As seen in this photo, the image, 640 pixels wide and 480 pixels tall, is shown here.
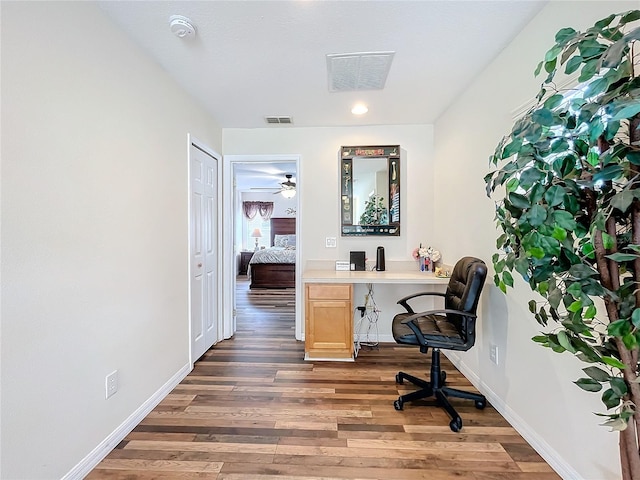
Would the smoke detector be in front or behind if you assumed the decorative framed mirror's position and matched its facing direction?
in front

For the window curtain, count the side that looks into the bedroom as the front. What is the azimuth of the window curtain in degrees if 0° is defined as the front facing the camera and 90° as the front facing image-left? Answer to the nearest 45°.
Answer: approximately 0°

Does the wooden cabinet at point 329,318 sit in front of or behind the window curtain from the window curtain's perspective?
in front

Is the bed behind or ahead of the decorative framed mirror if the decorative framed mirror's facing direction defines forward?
behind

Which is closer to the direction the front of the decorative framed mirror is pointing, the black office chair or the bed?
the black office chair

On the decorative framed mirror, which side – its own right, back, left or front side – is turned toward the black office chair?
front

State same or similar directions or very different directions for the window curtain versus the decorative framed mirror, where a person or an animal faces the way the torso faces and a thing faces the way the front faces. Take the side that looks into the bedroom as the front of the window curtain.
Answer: same or similar directions

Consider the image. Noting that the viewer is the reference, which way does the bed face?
facing the viewer

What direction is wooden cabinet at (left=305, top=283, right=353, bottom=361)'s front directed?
toward the camera

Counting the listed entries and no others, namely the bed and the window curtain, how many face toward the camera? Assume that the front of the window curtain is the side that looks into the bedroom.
2

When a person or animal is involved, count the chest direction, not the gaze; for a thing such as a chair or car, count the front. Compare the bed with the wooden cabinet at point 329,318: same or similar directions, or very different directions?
same or similar directions

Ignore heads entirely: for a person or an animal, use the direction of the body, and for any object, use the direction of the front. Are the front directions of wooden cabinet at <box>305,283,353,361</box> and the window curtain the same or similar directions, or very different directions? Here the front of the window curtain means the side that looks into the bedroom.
same or similar directions

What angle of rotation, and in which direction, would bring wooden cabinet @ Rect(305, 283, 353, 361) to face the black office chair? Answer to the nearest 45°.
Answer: approximately 45° to its left
